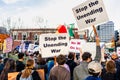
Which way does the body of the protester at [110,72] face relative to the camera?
away from the camera

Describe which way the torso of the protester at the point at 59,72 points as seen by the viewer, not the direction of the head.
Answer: away from the camera

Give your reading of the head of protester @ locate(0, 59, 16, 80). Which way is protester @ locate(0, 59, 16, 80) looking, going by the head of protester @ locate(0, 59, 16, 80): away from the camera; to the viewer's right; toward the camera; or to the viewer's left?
away from the camera

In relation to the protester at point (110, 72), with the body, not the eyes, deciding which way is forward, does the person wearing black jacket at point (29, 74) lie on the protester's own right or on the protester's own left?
on the protester's own left

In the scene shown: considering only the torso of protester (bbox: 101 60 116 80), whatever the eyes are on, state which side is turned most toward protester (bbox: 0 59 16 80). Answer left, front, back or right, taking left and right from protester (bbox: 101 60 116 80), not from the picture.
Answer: left

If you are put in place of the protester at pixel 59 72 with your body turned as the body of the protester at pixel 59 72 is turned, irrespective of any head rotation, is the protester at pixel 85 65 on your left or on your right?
on your right

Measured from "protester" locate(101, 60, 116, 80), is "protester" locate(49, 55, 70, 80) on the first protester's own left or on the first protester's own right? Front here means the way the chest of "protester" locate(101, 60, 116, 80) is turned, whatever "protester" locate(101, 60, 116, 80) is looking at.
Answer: on the first protester's own left

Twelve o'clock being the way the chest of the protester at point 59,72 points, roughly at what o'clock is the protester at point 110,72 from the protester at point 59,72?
the protester at point 110,72 is roughly at 3 o'clock from the protester at point 59,72.

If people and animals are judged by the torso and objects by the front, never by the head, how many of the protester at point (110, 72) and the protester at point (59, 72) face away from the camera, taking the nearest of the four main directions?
2
